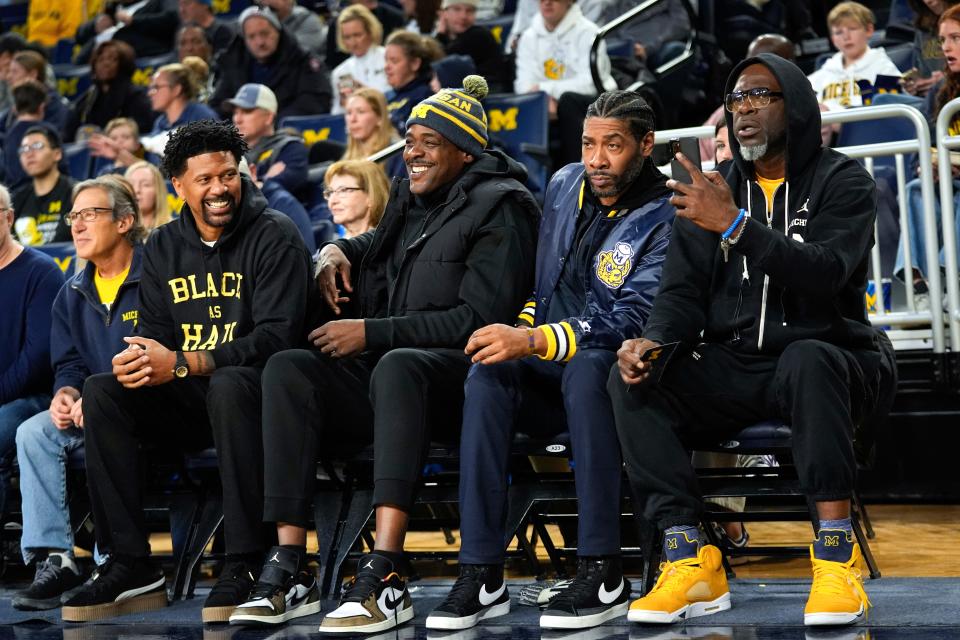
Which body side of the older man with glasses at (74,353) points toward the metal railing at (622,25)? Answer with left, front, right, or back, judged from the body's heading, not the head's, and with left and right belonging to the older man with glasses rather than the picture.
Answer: back

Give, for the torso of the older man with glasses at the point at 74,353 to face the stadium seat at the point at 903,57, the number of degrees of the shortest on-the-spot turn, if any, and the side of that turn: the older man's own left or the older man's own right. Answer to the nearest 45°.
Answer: approximately 135° to the older man's own left

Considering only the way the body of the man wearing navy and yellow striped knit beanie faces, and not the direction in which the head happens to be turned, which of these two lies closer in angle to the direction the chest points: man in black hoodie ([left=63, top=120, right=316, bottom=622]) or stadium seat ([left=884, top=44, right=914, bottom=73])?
the man in black hoodie

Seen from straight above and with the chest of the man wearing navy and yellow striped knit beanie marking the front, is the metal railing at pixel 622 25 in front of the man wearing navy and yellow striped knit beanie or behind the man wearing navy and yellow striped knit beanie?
behind

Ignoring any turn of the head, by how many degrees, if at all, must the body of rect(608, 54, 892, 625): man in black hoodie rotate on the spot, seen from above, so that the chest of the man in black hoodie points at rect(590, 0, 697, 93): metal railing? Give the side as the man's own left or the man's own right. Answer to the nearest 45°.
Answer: approximately 135° to the man's own right

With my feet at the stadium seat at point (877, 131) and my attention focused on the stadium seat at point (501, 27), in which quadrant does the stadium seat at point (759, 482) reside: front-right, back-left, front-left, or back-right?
back-left

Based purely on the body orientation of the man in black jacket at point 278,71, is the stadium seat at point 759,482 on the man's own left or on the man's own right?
on the man's own left

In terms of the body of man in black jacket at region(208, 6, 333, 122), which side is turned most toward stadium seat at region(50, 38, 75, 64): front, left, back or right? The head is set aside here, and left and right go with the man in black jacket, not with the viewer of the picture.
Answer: right

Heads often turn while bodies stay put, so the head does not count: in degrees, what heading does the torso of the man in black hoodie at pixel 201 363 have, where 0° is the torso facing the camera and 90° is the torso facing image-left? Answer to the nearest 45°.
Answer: approximately 45°

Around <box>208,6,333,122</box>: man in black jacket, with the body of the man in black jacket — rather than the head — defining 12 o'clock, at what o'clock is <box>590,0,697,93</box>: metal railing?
The metal railing is roughly at 9 o'clock from the man in black jacket.
